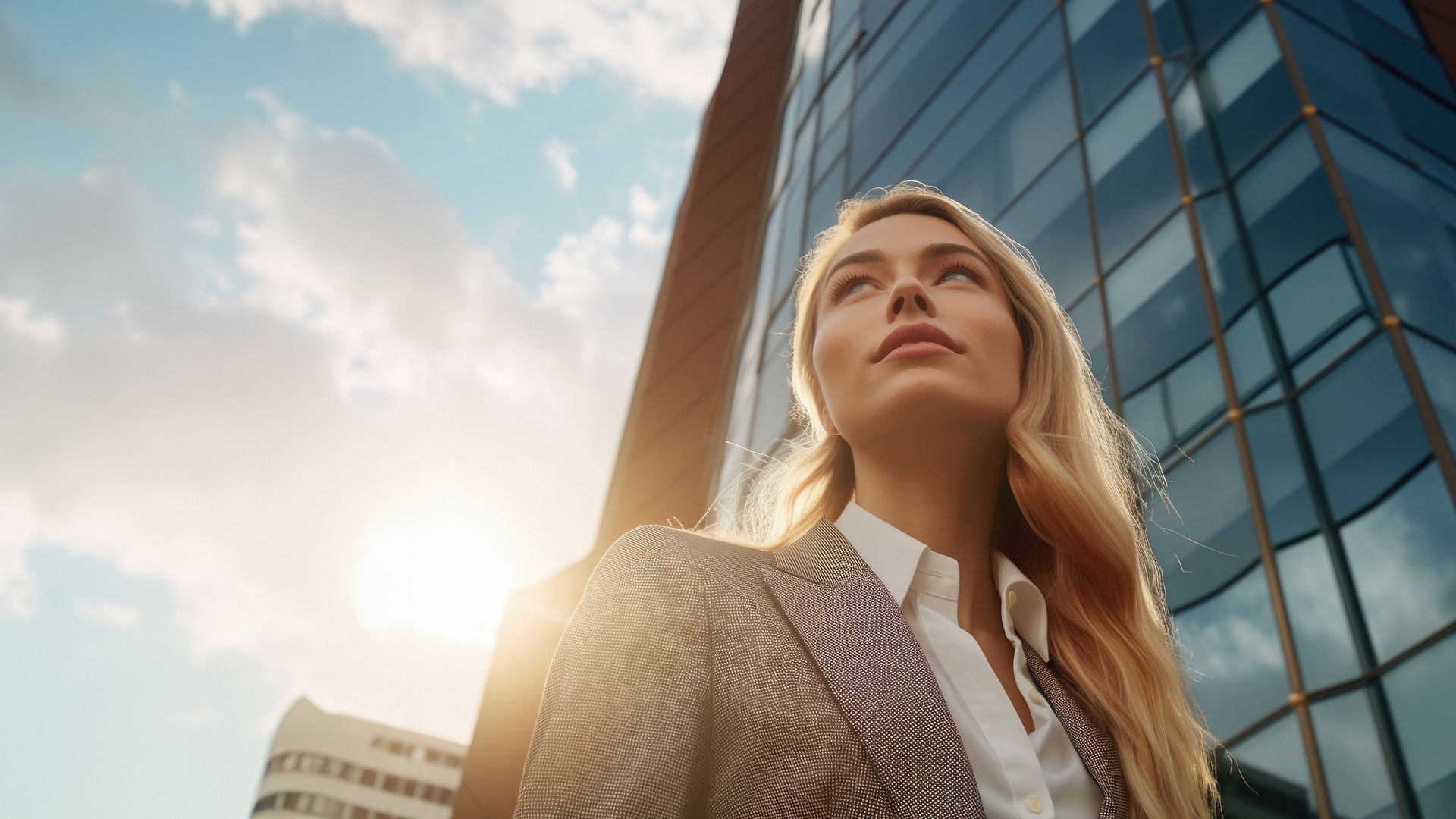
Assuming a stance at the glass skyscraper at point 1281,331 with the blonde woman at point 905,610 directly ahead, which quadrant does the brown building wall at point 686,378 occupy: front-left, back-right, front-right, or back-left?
back-right

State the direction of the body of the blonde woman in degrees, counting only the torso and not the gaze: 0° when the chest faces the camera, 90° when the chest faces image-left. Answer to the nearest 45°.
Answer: approximately 315°

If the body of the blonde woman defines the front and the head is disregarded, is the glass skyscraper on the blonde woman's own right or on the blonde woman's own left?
on the blonde woman's own left
